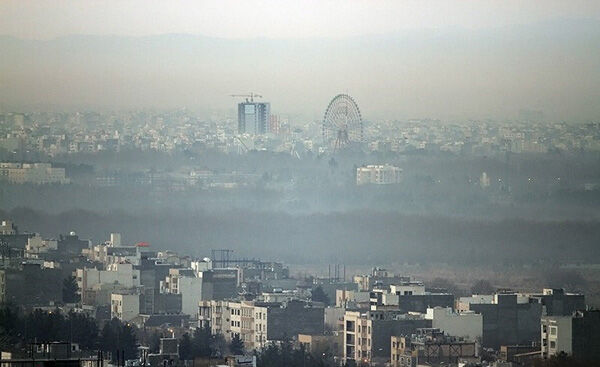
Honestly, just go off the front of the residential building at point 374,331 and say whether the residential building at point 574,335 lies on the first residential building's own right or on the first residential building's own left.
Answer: on the first residential building's own left

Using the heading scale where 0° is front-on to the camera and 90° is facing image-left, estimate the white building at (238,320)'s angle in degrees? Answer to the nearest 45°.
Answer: approximately 45°

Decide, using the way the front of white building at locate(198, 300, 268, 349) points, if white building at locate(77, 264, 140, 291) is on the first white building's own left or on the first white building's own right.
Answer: on the first white building's own right

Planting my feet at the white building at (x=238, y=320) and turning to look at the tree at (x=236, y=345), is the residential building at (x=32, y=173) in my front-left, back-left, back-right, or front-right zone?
back-right

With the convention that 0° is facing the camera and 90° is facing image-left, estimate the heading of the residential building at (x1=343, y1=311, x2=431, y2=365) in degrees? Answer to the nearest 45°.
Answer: approximately 45°

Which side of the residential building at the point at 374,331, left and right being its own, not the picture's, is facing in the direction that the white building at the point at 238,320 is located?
right

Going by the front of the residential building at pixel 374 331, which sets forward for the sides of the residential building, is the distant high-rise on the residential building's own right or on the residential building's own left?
on the residential building's own right
